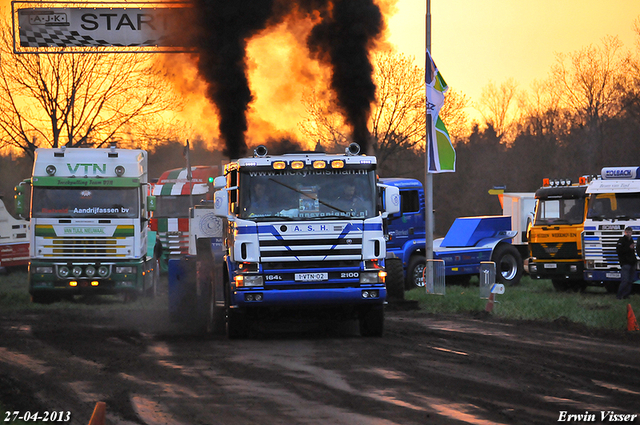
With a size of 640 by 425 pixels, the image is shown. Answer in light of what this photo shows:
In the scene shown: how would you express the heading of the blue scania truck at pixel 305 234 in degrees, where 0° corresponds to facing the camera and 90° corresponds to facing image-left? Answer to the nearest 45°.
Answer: approximately 0°

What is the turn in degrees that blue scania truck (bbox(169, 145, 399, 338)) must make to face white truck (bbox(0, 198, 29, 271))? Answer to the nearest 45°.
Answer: approximately 135° to its right

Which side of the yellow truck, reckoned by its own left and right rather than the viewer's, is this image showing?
front

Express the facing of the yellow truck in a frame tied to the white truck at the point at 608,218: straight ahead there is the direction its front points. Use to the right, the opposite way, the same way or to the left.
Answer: the same way

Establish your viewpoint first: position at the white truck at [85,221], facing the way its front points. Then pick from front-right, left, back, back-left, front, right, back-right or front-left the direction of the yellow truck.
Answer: left

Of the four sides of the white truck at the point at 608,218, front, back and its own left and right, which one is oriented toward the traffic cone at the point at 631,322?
front

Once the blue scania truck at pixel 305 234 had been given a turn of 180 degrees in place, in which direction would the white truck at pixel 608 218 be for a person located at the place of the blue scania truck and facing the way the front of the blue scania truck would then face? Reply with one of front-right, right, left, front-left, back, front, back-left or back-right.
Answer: front-right

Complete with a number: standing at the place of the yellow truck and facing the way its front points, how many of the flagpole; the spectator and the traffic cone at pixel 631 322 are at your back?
0

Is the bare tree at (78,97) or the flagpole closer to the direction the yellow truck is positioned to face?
the flagpole

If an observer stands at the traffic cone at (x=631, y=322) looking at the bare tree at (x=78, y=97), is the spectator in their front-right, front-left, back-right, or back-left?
front-right

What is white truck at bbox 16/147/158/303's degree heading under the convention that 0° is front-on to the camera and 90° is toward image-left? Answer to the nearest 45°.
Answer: approximately 0°

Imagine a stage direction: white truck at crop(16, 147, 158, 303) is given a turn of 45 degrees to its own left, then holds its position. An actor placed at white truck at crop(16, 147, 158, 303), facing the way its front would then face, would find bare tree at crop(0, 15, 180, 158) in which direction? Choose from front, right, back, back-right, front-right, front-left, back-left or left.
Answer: back-left

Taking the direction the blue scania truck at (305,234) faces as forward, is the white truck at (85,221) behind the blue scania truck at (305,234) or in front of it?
behind

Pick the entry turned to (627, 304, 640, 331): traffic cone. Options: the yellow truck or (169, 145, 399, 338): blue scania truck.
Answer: the yellow truck

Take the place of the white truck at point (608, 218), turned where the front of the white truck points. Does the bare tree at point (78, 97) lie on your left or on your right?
on your right

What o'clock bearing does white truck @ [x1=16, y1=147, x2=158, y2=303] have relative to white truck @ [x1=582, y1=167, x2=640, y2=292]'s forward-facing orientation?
white truck @ [x1=16, y1=147, x2=158, y2=303] is roughly at 2 o'clock from white truck @ [x1=582, y1=167, x2=640, y2=292].
